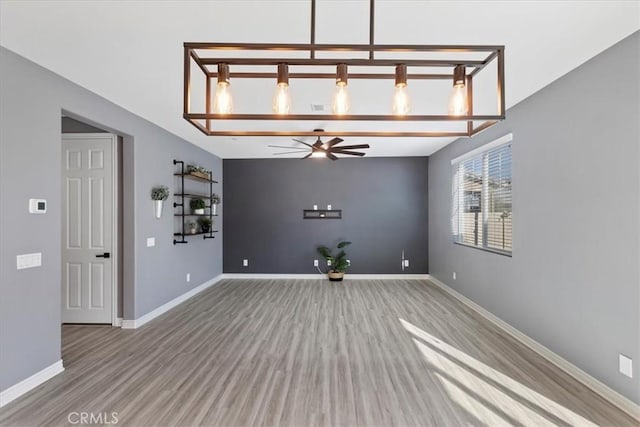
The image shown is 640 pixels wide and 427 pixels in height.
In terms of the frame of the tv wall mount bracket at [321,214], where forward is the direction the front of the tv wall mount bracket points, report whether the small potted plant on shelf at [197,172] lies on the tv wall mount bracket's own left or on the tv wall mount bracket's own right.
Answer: on the tv wall mount bracket's own right

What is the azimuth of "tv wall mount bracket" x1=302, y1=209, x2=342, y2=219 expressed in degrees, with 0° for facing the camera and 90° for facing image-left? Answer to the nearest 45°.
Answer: approximately 0°

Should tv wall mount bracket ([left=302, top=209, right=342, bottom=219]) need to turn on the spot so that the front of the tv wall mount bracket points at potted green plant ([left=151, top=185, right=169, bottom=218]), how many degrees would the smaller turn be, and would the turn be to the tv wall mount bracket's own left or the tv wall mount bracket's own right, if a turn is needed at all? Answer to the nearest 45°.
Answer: approximately 45° to the tv wall mount bracket's own right

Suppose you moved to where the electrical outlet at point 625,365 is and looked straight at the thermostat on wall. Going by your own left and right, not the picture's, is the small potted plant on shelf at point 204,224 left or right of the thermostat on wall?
right

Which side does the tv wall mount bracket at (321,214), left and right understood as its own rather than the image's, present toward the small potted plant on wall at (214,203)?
right

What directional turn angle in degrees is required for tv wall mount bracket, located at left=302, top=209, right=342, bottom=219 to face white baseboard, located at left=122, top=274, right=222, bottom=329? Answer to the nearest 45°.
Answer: approximately 45° to its right

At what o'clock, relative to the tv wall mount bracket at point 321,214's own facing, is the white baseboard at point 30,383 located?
The white baseboard is roughly at 1 o'clock from the tv wall mount bracket.
